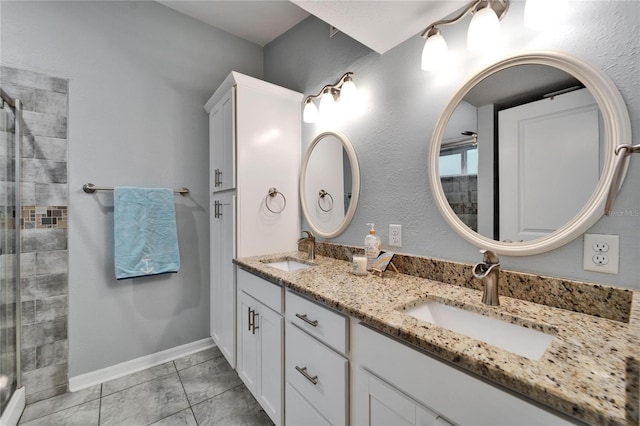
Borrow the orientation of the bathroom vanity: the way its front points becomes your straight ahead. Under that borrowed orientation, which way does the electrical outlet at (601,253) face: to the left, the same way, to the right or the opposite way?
the same way

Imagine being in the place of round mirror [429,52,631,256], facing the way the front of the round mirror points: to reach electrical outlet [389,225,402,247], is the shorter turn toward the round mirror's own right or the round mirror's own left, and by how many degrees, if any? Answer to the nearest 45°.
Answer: approximately 45° to the round mirror's own right

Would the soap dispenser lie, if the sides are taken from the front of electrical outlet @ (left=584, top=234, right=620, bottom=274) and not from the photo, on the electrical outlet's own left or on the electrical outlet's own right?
on the electrical outlet's own right

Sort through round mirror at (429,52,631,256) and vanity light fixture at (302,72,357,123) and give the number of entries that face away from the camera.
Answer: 0

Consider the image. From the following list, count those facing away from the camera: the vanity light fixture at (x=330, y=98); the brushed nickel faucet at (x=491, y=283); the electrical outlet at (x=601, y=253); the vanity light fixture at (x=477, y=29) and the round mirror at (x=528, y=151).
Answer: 0

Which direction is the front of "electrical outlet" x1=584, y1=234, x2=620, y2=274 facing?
toward the camera

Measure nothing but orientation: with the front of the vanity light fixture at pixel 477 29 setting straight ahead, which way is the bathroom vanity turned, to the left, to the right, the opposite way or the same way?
the same way

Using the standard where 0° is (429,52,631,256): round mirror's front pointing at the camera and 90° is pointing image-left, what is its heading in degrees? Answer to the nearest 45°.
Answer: approximately 45°

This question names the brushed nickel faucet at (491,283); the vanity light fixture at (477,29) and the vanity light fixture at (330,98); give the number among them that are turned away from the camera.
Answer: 0

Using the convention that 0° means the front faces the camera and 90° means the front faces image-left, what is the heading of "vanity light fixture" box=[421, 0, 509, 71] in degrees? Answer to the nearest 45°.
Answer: approximately 45°

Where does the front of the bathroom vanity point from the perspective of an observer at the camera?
facing the viewer and to the left of the viewer

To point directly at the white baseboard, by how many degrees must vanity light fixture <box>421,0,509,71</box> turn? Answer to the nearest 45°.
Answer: approximately 45° to its right

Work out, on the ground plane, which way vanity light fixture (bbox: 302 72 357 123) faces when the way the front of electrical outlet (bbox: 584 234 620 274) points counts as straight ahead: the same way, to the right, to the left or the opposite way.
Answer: the same way

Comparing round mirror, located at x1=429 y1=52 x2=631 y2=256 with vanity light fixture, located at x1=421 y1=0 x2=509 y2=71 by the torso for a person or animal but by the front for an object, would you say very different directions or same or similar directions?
same or similar directions
